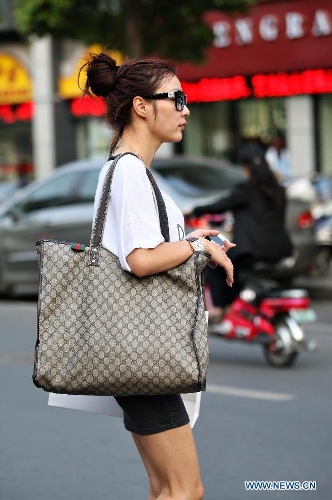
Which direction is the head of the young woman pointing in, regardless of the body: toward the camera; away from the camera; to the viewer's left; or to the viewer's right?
to the viewer's right

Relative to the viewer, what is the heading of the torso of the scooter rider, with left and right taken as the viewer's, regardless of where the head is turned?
facing away from the viewer and to the left of the viewer

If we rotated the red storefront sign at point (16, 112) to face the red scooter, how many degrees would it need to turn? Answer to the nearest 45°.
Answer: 0° — it already faces it

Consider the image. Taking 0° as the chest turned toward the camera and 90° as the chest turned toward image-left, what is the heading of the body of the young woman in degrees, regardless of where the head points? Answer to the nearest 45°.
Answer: approximately 270°

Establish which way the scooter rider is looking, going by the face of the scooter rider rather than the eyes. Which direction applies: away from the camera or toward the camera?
away from the camera

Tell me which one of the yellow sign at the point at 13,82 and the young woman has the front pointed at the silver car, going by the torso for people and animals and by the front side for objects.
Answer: the yellow sign

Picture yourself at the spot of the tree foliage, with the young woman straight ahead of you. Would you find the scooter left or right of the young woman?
left

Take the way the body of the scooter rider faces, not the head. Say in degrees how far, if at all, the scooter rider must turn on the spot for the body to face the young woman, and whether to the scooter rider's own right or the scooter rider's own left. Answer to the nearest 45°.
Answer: approximately 135° to the scooter rider's own left
